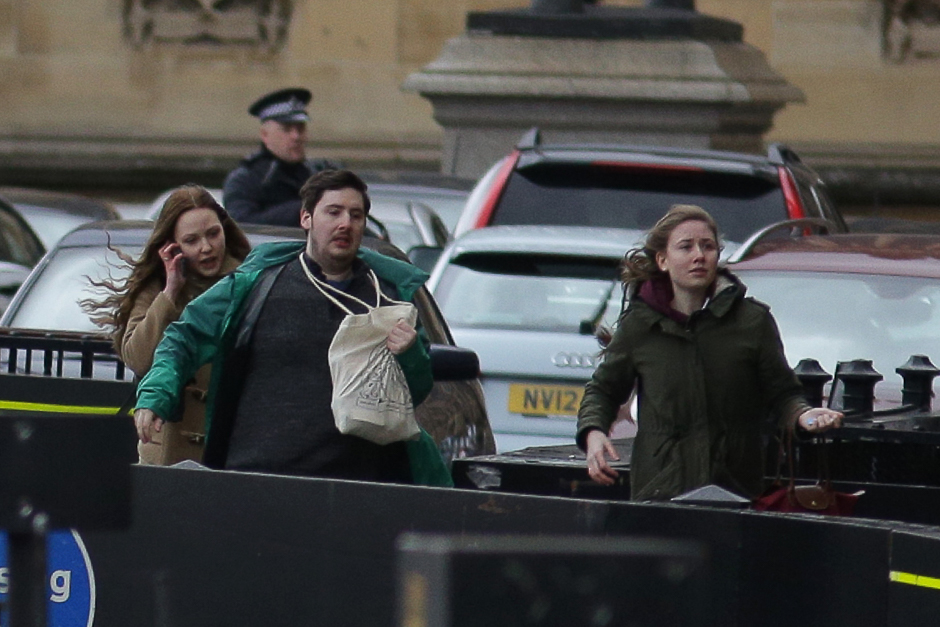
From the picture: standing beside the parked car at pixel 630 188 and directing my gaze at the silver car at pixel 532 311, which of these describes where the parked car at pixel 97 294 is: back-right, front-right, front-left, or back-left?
front-right

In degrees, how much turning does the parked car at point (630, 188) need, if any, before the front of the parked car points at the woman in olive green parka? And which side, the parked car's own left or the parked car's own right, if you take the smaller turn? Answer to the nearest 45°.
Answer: approximately 180°

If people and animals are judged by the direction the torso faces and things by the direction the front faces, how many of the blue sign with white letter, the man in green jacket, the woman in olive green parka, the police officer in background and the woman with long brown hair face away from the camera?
0

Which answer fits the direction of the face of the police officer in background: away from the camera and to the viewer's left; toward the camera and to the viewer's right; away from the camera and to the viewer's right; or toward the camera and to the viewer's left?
toward the camera and to the viewer's right

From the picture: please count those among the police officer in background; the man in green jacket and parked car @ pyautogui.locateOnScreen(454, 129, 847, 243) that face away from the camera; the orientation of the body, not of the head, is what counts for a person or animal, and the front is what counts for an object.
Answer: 1

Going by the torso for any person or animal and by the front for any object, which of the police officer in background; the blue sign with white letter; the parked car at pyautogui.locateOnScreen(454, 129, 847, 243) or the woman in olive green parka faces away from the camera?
the parked car

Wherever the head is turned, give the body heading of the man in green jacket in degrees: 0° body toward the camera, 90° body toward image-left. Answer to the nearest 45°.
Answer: approximately 315°

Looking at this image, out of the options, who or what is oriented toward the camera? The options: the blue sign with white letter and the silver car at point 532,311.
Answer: the blue sign with white letter

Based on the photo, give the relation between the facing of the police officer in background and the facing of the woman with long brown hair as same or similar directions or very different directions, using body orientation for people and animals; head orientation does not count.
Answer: same or similar directions

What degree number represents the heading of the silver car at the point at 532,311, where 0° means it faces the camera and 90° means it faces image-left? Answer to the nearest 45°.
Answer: approximately 180°

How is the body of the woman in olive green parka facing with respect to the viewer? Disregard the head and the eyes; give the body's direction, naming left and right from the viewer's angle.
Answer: facing the viewer

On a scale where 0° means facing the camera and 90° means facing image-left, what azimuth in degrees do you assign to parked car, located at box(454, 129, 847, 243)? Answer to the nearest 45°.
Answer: approximately 180°

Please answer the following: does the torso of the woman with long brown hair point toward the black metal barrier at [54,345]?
no

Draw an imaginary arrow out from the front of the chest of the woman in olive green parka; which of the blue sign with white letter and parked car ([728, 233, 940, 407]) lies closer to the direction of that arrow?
the blue sign with white letter

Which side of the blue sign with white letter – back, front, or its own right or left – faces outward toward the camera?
front

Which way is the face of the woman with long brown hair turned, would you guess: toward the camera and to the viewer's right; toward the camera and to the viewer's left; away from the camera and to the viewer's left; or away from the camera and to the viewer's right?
toward the camera and to the viewer's right
